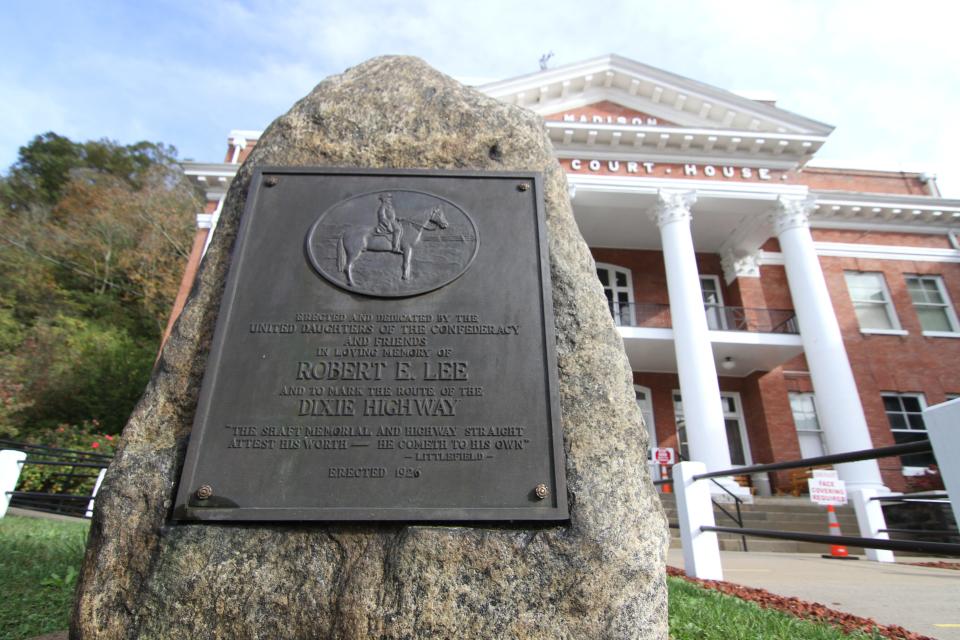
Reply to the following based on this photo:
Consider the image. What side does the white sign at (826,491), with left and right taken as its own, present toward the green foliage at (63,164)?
right

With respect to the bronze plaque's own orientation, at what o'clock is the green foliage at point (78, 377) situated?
The green foliage is roughly at 5 o'clock from the bronze plaque.

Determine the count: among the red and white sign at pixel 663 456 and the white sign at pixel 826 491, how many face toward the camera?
2

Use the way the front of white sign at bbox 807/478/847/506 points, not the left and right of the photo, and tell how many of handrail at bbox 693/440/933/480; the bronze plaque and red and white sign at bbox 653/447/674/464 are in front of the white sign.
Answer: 2

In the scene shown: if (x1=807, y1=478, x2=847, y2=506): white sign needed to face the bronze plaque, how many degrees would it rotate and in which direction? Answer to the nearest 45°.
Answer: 0° — it already faces it

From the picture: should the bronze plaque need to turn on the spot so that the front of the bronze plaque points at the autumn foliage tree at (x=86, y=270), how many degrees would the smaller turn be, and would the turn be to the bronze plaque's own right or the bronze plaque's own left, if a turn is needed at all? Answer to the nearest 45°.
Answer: approximately 135° to the bronze plaque's own right

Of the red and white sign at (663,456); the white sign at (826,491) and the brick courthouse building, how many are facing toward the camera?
3

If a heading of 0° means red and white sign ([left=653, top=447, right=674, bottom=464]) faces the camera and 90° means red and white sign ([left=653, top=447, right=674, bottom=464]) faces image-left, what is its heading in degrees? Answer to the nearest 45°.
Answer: approximately 0°

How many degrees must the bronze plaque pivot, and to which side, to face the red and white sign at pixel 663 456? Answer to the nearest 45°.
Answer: approximately 135° to its left

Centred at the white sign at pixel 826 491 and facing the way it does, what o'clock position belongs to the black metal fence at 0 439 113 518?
The black metal fence is roughly at 2 o'clock from the white sign.

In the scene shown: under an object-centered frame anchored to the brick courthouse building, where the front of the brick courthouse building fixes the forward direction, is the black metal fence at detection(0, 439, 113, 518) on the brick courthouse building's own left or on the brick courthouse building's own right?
on the brick courthouse building's own right

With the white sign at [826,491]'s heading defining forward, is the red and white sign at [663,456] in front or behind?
behind
